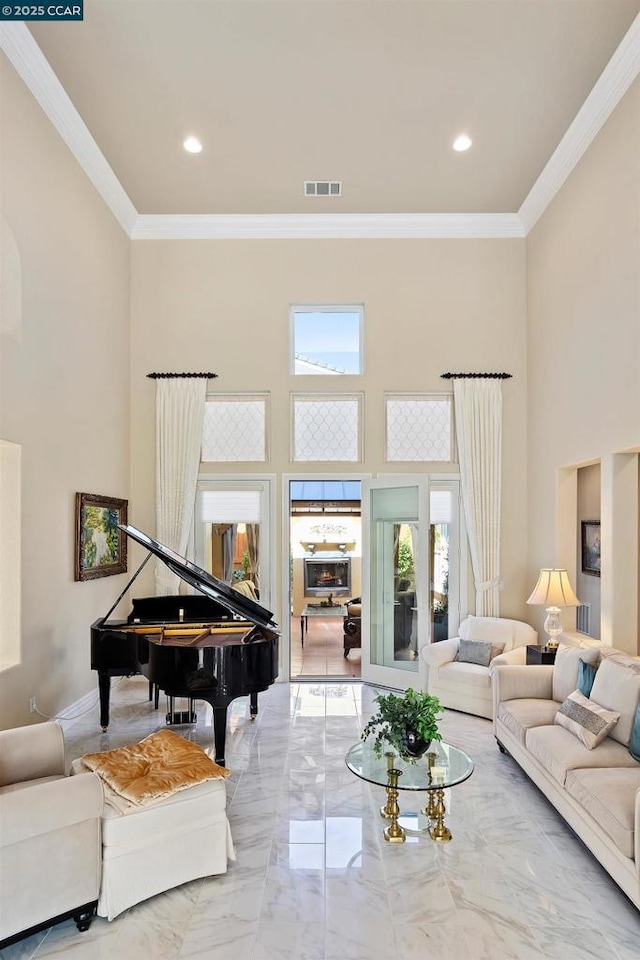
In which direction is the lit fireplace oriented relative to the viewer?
toward the camera

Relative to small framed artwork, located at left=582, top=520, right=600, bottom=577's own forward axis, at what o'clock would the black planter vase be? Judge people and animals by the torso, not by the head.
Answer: The black planter vase is roughly at 11 o'clock from the small framed artwork.

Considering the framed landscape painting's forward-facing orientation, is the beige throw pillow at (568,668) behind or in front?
in front

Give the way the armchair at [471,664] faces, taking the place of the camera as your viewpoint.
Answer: facing the viewer and to the left of the viewer
